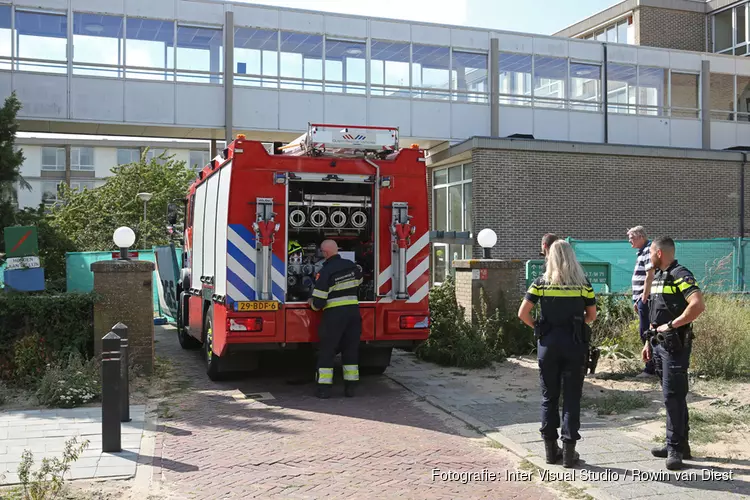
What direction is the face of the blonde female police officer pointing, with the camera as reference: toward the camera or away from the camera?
away from the camera

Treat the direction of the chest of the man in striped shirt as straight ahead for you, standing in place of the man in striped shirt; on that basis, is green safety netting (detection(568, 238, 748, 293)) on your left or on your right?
on your right

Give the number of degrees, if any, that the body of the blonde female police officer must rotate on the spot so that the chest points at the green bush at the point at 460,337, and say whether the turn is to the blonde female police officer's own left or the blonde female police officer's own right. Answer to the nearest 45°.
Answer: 0° — they already face it

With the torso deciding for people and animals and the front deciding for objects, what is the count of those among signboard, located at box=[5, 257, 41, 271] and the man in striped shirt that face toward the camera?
1

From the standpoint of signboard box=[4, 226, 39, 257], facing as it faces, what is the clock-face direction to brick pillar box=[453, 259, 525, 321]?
The brick pillar is roughly at 9 o'clock from the signboard.

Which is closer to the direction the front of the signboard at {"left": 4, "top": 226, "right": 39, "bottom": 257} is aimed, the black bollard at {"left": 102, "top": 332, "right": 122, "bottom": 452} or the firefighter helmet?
the black bollard

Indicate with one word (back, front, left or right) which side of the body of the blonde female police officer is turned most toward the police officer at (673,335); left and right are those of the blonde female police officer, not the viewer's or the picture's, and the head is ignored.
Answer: right

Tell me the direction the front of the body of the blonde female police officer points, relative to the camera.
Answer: away from the camera

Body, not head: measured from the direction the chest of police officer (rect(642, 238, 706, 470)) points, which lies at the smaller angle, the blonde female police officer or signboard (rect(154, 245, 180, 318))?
the blonde female police officer

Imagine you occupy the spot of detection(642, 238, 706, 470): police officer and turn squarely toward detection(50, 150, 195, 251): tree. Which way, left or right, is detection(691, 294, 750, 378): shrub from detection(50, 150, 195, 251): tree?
right

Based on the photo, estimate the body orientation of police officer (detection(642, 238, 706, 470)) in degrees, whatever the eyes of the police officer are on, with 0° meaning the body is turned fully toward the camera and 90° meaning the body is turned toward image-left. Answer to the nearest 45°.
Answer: approximately 45°

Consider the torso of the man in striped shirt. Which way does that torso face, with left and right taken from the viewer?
facing to the left of the viewer
